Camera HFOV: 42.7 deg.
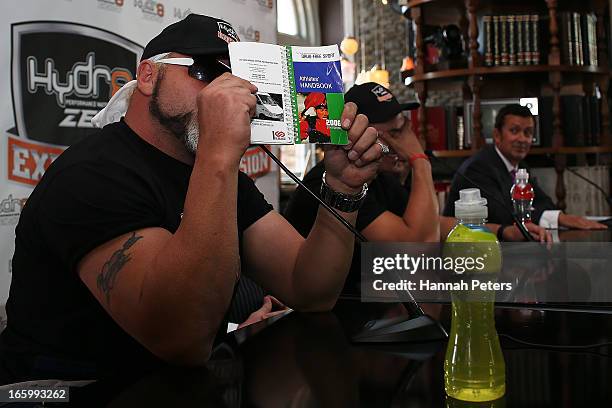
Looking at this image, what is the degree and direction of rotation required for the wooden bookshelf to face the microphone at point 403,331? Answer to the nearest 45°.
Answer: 0° — it already faces it

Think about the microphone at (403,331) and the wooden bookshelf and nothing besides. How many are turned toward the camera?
1

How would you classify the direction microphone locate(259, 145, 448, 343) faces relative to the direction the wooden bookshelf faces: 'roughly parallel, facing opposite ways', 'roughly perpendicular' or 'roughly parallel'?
roughly perpendicular

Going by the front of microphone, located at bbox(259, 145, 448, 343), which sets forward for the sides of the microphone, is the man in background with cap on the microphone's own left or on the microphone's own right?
on the microphone's own right

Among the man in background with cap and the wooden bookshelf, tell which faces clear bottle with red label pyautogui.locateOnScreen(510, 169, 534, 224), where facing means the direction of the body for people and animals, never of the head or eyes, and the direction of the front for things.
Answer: the wooden bookshelf

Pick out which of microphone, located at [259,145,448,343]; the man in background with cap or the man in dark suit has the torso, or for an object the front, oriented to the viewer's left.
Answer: the microphone

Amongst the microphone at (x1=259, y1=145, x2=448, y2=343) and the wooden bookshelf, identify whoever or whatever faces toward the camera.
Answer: the wooden bookshelf

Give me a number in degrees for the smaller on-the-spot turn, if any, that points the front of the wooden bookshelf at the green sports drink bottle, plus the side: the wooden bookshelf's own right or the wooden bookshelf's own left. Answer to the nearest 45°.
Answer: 0° — it already faces it

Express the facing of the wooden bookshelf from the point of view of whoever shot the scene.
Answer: facing the viewer

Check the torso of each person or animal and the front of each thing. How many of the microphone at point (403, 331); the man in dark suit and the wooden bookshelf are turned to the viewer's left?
1

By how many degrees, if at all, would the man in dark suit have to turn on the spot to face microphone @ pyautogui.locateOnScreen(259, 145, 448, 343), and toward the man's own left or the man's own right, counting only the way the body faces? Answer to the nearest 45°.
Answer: approximately 45° to the man's own right

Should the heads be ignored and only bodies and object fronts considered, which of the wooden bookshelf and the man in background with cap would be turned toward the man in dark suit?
the wooden bookshelf

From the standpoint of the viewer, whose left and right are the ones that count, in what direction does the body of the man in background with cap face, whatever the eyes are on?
facing the viewer and to the right of the viewer
